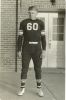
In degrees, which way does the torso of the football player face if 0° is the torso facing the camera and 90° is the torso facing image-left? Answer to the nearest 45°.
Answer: approximately 0°
